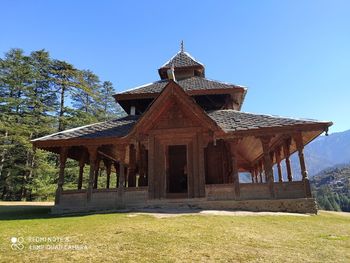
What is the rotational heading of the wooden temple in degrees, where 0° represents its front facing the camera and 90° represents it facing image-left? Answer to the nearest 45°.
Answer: approximately 0°
